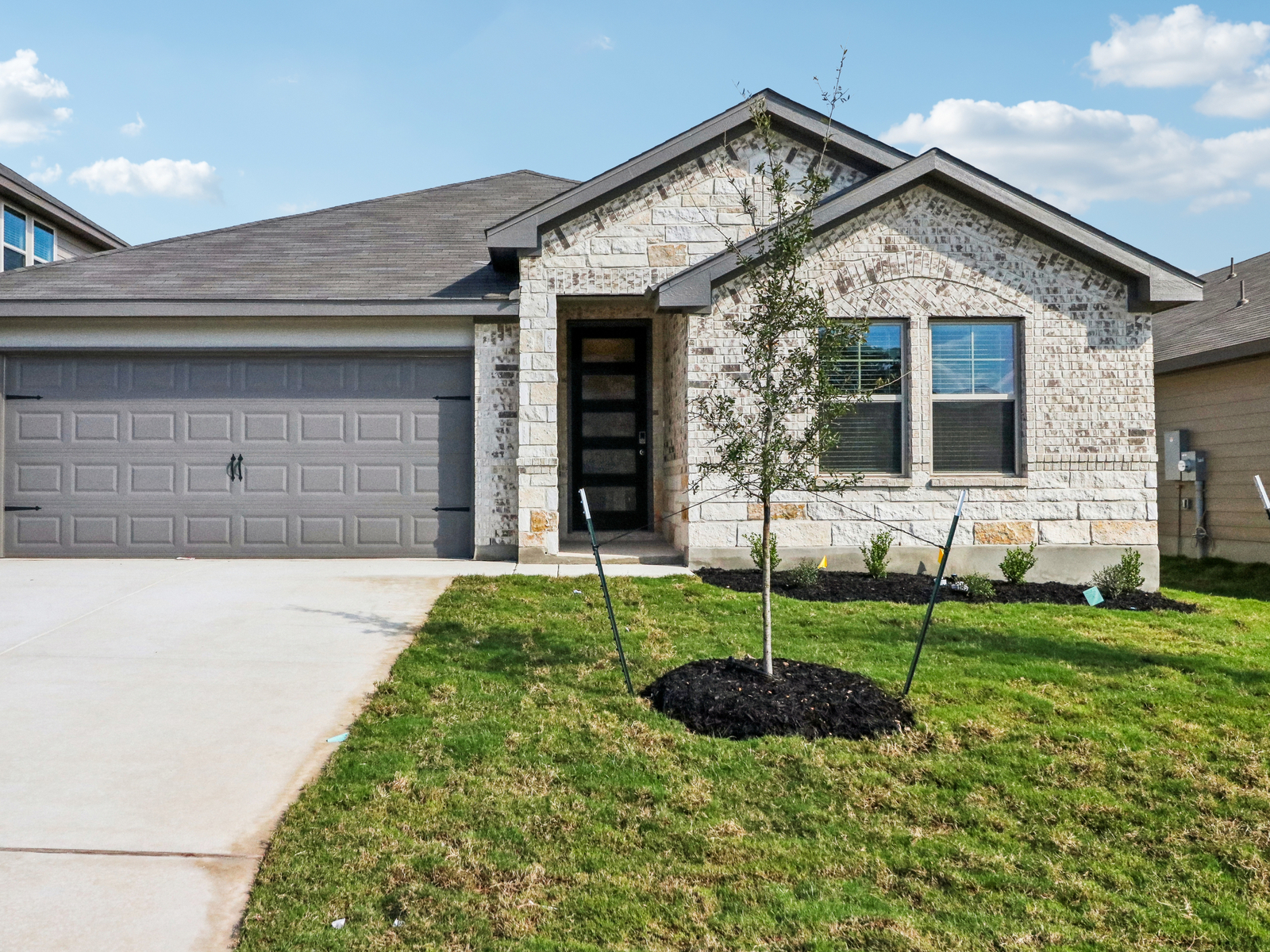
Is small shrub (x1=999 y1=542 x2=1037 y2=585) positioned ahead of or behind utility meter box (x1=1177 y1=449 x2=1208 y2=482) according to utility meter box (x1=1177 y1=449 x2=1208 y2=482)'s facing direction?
ahead

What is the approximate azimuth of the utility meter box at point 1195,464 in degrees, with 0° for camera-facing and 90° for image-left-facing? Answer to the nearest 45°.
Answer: approximately 45°

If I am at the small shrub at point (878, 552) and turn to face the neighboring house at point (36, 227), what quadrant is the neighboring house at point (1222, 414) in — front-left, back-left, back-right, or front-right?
back-right

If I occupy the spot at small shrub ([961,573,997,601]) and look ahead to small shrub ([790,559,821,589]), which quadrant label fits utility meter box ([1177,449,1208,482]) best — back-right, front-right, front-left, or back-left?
back-right

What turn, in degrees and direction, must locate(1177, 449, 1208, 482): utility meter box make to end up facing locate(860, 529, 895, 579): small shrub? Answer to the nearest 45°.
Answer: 0° — it already faces it

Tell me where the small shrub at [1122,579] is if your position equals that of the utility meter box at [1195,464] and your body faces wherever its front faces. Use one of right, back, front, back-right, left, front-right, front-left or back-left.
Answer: front-left

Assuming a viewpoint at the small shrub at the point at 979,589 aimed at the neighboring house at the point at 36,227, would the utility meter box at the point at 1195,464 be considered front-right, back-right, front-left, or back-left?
back-right

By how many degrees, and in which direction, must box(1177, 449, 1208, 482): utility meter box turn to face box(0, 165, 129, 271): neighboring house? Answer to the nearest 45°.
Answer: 0° — it already faces it

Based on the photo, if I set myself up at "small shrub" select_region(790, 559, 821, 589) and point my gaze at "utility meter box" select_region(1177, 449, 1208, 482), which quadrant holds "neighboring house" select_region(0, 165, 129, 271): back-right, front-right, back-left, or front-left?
back-left

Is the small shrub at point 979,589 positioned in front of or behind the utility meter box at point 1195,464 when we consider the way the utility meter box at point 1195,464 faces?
in front
